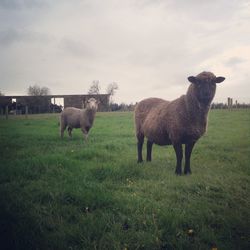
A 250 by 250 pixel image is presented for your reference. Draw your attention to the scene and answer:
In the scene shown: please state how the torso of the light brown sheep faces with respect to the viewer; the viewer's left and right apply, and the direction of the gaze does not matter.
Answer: facing the viewer and to the right of the viewer

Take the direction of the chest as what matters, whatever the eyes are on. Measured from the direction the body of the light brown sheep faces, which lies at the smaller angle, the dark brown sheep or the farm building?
the dark brown sheep

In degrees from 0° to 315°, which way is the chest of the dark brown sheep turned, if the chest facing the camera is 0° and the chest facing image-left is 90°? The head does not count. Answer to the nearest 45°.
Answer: approximately 315°

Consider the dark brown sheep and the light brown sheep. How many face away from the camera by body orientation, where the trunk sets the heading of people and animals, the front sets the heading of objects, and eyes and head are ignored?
0

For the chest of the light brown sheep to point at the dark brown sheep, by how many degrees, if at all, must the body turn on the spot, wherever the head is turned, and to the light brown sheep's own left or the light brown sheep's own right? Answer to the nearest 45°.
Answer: approximately 45° to the light brown sheep's own right

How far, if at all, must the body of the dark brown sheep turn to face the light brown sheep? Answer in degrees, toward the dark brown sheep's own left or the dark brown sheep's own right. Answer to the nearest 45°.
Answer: approximately 180°

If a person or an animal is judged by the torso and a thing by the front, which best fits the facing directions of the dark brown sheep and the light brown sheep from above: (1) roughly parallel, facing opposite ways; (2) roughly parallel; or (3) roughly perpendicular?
roughly parallel

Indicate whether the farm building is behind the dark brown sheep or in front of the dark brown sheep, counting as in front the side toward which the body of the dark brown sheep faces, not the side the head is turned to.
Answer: behind
